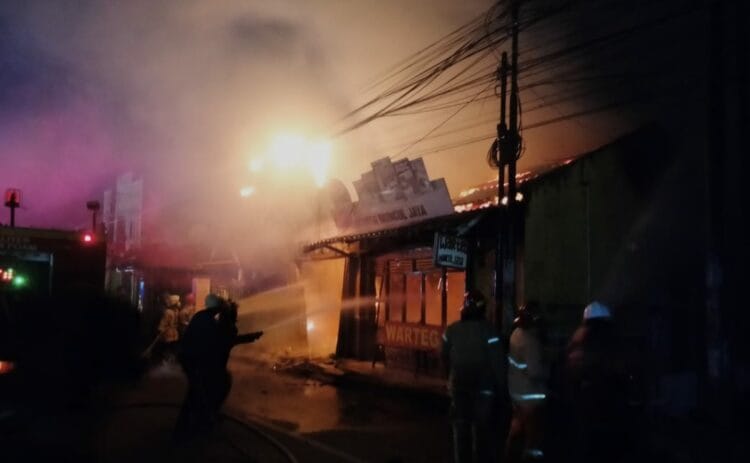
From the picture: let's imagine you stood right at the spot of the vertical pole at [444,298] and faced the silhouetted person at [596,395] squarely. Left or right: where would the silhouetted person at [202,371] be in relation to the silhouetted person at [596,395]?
right

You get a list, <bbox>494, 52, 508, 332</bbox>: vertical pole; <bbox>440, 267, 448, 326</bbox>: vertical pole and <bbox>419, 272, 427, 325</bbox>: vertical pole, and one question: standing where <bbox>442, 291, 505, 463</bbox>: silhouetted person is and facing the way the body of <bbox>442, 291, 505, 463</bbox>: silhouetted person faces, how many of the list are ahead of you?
3

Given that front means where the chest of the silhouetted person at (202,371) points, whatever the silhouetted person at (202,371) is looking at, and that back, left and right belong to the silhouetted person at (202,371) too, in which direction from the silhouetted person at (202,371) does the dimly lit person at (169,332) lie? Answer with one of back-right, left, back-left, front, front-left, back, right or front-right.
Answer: left

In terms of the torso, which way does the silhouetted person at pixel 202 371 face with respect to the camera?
to the viewer's right

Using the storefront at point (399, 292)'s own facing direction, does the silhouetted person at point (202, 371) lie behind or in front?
in front

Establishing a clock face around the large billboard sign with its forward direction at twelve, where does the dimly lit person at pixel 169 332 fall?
The dimly lit person is roughly at 2 o'clock from the large billboard sign.

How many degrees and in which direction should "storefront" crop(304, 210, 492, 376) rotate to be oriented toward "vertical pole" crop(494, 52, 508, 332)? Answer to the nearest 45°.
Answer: approximately 45° to its left

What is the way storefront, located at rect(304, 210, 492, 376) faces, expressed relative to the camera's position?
facing the viewer and to the left of the viewer

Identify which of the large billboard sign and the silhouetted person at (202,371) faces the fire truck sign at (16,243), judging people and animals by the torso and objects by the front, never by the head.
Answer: the large billboard sign

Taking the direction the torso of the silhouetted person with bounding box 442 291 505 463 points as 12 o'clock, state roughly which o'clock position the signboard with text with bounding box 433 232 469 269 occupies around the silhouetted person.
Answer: The signboard with text is roughly at 12 o'clock from the silhouetted person.

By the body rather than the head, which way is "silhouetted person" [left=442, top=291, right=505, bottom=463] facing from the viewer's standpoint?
away from the camera
